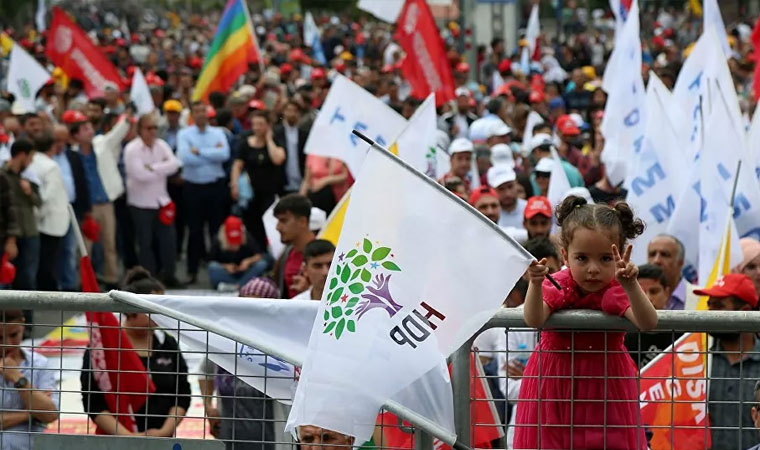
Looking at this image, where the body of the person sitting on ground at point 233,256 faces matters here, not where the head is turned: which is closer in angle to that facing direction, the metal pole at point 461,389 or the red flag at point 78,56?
the metal pole

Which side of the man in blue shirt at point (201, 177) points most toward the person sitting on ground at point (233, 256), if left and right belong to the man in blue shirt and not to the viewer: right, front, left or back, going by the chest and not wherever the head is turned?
front

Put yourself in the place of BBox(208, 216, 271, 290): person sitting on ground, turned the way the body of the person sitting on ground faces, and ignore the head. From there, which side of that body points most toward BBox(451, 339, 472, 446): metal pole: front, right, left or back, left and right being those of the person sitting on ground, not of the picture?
front

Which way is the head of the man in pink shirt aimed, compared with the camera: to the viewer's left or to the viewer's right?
to the viewer's right

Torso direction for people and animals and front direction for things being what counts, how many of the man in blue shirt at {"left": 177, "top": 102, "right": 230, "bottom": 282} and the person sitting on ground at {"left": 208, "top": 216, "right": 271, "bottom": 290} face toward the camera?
2

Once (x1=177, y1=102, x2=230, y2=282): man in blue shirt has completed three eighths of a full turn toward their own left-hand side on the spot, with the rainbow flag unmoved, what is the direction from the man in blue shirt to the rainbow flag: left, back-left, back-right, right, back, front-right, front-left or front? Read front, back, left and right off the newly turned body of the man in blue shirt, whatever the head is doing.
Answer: front-left

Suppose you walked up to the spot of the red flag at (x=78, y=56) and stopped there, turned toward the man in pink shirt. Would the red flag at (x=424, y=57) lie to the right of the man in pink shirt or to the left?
left

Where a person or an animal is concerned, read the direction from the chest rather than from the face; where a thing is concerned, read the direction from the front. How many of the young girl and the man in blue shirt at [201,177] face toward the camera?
2

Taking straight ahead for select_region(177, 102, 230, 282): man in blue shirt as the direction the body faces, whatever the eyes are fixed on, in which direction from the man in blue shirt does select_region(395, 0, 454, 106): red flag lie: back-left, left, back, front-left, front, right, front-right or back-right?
left

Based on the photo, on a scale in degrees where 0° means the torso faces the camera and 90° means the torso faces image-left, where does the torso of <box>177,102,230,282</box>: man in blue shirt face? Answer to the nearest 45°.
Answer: approximately 0°
